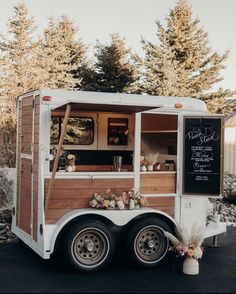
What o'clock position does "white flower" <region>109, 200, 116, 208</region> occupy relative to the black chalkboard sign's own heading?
The white flower is roughly at 2 o'clock from the black chalkboard sign.

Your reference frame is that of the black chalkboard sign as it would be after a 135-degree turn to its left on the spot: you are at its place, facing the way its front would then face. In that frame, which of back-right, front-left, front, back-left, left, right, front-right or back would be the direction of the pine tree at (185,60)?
front-left

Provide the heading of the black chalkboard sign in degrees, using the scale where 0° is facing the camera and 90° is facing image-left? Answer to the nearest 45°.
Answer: approximately 0°

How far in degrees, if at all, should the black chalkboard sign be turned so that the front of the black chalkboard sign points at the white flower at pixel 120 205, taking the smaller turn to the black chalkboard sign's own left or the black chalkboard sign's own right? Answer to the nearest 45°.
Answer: approximately 45° to the black chalkboard sign's own right

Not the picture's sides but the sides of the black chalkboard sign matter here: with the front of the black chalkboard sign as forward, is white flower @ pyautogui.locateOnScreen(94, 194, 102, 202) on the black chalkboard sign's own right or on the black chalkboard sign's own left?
on the black chalkboard sign's own right

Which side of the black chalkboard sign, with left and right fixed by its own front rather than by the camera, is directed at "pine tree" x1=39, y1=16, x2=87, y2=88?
back

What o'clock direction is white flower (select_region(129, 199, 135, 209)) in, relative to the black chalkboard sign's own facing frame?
The white flower is roughly at 2 o'clock from the black chalkboard sign.

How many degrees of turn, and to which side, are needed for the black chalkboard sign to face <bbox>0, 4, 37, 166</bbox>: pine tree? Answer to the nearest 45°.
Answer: approximately 135° to its right

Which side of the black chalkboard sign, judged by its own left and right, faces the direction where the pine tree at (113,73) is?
back
